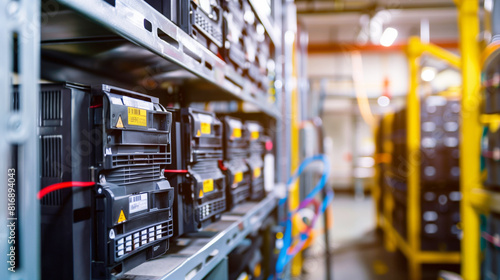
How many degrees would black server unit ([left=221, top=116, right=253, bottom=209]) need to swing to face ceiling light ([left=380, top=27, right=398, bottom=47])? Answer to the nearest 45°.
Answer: approximately 90° to its left

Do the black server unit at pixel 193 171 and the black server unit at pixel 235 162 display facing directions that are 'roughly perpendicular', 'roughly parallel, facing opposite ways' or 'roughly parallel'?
roughly parallel

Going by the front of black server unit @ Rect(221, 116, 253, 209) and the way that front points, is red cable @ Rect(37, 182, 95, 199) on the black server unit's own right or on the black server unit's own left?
on the black server unit's own right

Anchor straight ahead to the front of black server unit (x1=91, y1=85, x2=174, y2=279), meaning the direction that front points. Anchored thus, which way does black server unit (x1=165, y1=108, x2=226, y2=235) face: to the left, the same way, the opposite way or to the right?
the same way

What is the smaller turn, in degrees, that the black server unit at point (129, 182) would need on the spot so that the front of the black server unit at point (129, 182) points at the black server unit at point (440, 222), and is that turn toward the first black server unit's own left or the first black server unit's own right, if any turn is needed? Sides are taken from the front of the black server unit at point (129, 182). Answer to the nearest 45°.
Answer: approximately 90° to the first black server unit's own left

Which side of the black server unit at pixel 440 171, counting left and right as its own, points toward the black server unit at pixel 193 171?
front

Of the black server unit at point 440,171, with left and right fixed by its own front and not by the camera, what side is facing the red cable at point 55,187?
front

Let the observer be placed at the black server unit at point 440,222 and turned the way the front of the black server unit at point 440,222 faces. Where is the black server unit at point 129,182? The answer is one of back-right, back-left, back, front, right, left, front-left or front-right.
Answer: front

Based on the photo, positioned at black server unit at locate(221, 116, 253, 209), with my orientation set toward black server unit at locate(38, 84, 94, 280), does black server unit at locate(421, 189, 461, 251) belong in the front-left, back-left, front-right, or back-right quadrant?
back-left

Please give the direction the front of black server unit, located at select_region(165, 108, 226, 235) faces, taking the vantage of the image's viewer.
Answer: facing the viewer and to the right of the viewer

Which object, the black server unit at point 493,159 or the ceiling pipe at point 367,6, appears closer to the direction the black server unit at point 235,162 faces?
the black server unit

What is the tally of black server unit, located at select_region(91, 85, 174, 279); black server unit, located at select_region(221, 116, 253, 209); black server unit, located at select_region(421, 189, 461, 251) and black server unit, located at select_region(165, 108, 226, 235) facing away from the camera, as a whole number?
0
